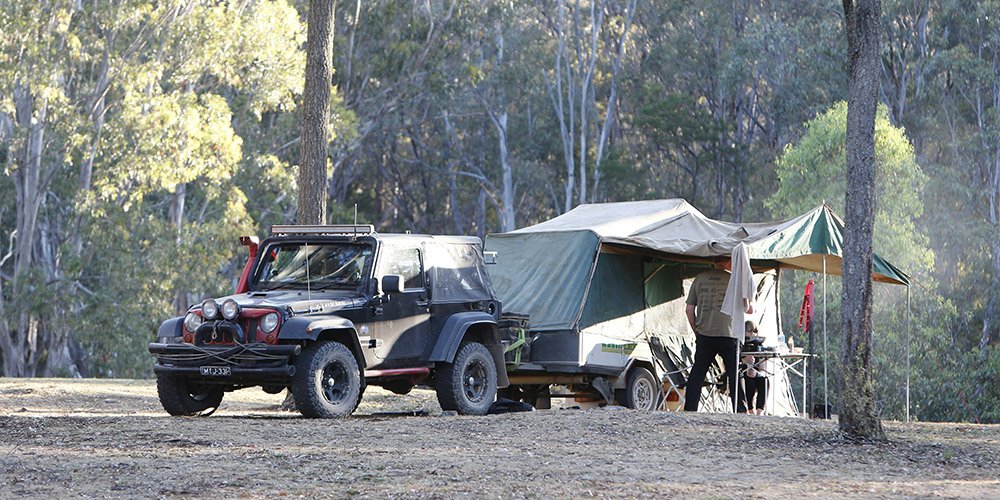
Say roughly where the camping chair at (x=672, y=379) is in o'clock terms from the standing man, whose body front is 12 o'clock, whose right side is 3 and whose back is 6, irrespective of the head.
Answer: The camping chair is roughly at 10 o'clock from the standing man.

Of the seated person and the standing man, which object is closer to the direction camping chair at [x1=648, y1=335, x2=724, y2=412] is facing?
the seated person

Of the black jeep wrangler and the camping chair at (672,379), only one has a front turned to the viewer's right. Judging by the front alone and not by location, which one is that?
the camping chair

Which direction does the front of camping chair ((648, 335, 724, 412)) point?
to the viewer's right

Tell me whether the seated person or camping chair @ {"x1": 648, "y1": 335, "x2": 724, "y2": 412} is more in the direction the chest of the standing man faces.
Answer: the seated person

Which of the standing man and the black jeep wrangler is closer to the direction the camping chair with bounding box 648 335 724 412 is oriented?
the standing man

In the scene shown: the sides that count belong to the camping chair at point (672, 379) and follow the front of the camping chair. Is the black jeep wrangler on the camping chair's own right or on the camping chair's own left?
on the camping chair's own right

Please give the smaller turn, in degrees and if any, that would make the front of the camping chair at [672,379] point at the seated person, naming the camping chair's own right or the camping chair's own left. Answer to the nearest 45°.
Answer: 0° — it already faces them

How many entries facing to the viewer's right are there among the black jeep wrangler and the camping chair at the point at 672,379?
1

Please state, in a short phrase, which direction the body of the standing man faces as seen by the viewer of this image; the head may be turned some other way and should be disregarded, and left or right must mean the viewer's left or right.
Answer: facing away from the viewer and to the right of the viewer

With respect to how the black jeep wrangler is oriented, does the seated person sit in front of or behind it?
behind

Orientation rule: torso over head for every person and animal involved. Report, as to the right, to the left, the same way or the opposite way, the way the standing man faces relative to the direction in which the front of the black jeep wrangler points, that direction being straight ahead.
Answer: the opposite way
